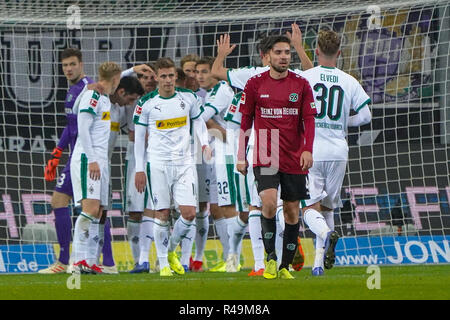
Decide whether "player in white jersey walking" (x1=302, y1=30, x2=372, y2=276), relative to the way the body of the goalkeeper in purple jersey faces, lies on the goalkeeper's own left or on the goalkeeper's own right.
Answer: on the goalkeeper's own left

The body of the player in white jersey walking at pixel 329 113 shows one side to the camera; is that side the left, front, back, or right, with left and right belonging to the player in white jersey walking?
back

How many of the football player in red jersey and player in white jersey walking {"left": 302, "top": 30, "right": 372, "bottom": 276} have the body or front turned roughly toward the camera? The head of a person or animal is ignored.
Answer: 1

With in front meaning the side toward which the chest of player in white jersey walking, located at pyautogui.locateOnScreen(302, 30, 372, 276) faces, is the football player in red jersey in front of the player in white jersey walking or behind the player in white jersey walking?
behind

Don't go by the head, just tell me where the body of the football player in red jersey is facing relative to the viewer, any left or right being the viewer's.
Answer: facing the viewer

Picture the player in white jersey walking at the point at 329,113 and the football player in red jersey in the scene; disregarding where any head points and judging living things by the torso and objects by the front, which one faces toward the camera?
the football player in red jersey

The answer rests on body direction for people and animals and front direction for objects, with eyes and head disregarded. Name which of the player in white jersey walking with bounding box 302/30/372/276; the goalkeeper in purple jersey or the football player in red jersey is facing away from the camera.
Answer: the player in white jersey walking

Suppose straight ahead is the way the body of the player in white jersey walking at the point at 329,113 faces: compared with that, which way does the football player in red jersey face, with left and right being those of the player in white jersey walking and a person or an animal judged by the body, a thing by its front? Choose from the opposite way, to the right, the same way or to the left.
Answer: the opposite way

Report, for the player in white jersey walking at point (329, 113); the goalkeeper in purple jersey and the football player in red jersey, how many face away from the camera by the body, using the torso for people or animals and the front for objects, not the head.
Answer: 1

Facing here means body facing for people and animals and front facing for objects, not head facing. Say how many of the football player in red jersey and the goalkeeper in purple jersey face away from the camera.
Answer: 0

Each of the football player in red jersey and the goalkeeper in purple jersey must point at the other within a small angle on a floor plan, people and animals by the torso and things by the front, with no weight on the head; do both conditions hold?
no

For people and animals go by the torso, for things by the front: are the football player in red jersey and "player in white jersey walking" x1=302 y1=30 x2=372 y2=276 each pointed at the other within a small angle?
no

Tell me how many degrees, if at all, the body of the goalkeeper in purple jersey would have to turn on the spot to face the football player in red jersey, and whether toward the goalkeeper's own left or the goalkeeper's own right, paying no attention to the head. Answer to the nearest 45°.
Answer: approximately 90° to the goalkeeper's own left

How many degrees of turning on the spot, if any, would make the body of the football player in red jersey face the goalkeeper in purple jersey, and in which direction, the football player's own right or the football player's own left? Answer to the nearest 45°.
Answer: approximately 135° to the football player's own right
